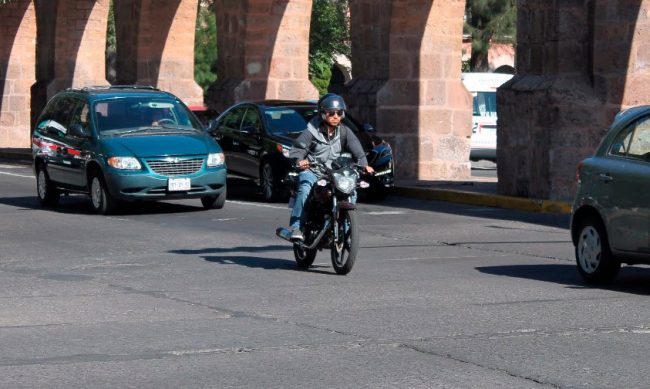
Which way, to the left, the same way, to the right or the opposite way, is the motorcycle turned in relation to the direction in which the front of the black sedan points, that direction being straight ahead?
the same way

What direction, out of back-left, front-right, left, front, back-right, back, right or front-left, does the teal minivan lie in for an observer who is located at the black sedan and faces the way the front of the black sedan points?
right

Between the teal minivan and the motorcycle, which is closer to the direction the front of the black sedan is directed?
the motorcycle

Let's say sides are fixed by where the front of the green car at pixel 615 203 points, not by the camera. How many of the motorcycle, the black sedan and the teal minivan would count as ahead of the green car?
0

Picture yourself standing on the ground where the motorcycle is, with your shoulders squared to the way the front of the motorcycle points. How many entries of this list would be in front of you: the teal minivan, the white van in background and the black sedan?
0

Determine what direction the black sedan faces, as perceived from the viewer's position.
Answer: facing the viewer and to the right of the viewer

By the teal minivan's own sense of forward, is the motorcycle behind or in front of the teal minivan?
in front

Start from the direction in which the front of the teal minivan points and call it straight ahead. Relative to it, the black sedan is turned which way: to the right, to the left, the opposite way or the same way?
the same way

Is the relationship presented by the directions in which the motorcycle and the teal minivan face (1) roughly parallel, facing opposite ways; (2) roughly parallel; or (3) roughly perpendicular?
roughly parallel

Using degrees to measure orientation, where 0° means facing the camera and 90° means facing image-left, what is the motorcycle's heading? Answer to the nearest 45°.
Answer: approximately 315°

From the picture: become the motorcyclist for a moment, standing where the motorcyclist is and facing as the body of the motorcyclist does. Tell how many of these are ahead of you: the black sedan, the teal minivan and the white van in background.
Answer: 0

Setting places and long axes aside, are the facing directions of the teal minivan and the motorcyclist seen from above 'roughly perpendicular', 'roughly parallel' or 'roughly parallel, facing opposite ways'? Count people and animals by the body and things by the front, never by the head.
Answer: roughly parallel

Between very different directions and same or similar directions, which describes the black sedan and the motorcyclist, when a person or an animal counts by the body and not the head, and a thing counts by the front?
same or similar directions

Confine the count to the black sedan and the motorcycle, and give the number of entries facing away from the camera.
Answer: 0

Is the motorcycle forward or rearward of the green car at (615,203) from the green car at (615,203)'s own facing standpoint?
rearward

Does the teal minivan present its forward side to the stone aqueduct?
no
